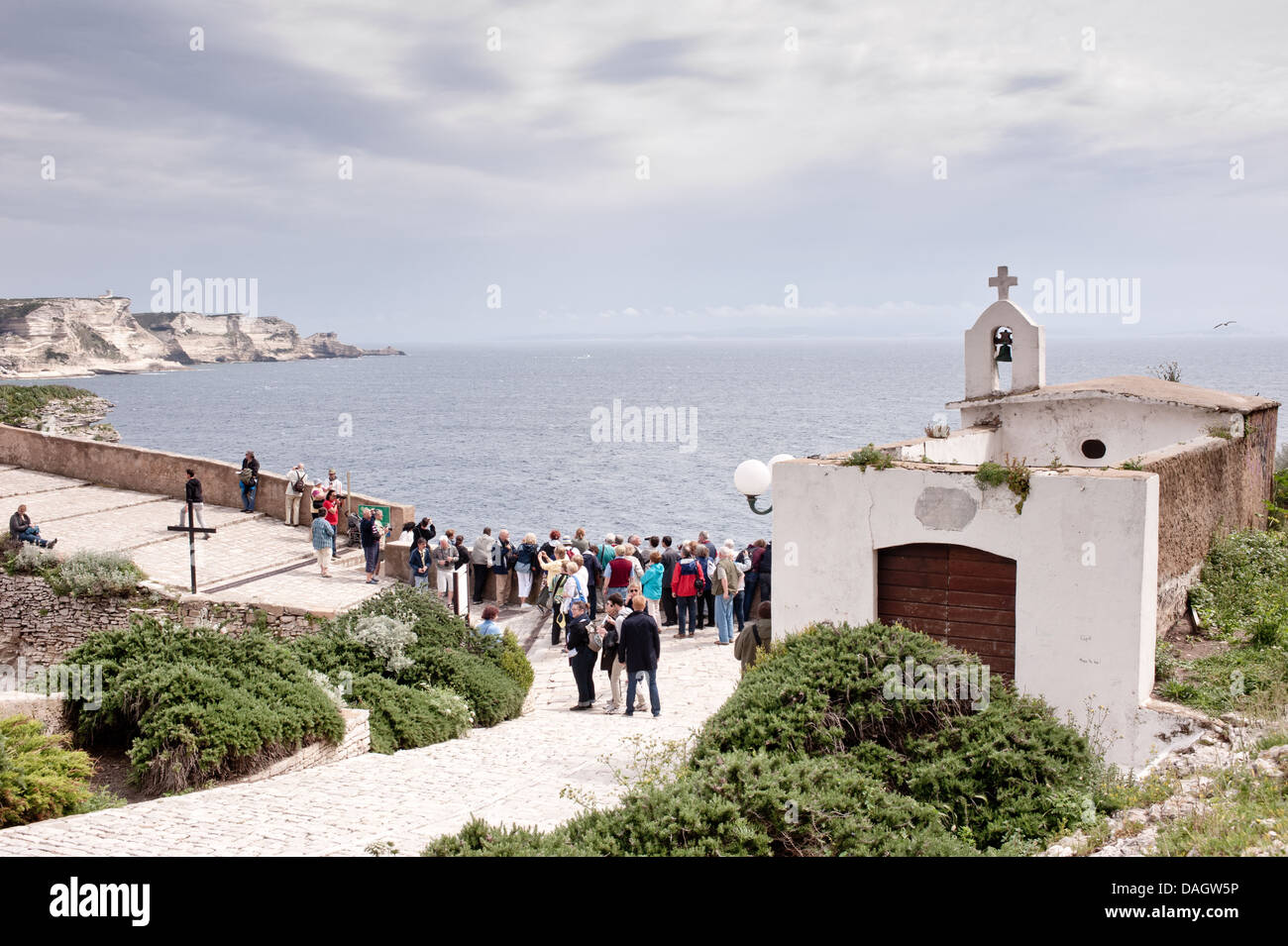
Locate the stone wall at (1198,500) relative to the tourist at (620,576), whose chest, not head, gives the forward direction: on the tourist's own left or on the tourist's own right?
on the tourist's own right

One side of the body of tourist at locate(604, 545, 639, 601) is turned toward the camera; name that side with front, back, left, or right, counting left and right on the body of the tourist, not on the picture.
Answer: back

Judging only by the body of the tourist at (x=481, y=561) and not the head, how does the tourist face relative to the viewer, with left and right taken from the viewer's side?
facing away from the viewer and to the right of the viewer

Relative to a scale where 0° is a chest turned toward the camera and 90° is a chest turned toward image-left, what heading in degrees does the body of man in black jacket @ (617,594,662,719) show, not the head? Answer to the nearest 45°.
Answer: approximately 180°

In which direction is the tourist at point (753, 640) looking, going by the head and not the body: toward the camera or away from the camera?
away from the camera

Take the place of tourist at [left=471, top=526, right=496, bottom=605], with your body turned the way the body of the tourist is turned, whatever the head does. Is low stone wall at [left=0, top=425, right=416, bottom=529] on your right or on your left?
on your left

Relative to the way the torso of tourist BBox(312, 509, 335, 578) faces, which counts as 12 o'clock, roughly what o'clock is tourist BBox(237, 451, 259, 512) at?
tourist BBox(237, 451, 259, 512) is roughly at 10 o'clock from tourist BBox(312, 509, 335, 578).

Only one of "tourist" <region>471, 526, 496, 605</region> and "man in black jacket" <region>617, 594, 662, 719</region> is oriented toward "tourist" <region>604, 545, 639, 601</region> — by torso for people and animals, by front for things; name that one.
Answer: the man in black jacket

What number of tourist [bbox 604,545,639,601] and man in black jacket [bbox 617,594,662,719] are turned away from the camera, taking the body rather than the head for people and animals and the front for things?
2

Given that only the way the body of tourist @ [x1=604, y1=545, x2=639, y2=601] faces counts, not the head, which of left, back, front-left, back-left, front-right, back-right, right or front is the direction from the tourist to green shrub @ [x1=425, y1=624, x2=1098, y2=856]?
back

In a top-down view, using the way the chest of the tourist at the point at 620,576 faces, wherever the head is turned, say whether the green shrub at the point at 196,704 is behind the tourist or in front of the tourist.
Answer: behind
